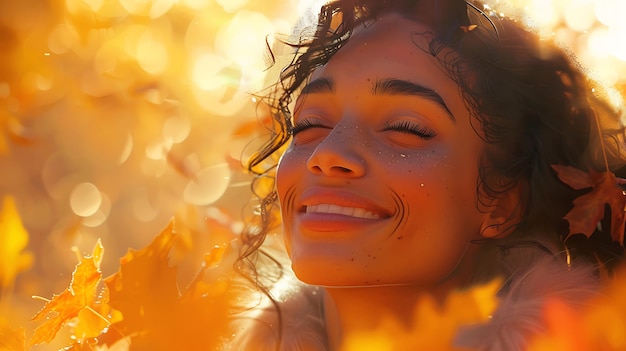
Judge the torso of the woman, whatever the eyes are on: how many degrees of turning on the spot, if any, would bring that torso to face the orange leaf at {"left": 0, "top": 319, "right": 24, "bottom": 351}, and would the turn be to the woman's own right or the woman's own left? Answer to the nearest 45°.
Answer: approximately 45° to the woman's own right

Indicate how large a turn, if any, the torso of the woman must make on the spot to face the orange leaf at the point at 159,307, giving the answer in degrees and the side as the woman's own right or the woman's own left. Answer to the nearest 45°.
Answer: approximately 45° to the woman's own right

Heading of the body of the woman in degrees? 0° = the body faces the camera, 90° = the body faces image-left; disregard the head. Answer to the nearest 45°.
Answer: approximately 45°
